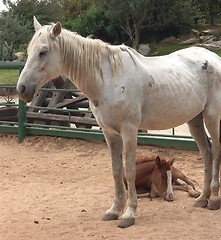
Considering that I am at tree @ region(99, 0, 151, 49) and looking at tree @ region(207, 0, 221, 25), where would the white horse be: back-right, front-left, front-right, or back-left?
back-right

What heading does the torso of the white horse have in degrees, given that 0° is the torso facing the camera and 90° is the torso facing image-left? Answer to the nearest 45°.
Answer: approximately 45°

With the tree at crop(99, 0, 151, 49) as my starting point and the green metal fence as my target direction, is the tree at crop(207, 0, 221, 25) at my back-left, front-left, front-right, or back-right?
back-left

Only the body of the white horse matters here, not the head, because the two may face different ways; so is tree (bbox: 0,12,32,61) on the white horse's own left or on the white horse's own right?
on the white horse's own right

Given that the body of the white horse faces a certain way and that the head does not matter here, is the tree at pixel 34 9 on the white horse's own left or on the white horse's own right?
on the white horse's own right

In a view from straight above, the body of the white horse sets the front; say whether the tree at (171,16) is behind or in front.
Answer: behind

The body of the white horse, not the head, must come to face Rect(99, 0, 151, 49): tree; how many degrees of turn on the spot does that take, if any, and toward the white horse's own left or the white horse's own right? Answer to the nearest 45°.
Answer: approximately 135° to the white horse's own right

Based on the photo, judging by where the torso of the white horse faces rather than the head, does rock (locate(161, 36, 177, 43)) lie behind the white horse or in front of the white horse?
behind

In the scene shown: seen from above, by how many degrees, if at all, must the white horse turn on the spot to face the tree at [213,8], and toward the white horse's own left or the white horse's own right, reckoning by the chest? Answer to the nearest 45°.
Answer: approximately 135° to the white horse's own right
